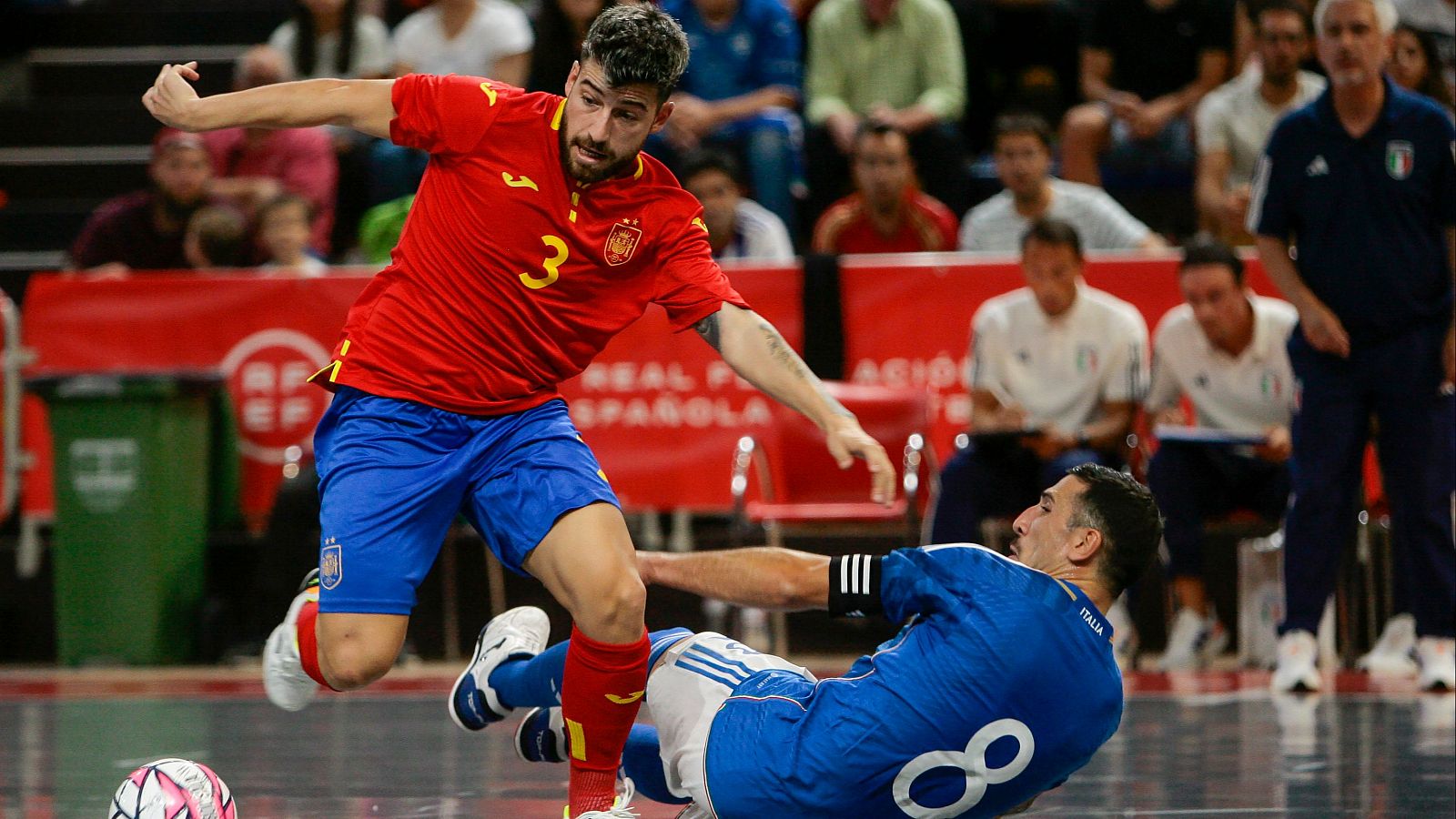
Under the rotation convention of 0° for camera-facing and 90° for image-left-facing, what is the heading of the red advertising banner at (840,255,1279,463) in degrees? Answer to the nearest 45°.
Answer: approximately 0°

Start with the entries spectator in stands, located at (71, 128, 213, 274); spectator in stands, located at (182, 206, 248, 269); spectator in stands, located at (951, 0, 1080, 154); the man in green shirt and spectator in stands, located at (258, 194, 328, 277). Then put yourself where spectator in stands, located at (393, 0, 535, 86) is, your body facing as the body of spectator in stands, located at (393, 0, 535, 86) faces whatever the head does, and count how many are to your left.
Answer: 2

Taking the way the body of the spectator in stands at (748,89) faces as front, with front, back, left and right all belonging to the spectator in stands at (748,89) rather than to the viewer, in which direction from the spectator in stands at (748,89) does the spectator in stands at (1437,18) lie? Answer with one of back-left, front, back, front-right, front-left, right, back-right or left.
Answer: left

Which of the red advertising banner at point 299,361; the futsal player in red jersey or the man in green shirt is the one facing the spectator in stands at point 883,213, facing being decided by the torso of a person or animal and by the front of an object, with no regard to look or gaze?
the man in green shirt

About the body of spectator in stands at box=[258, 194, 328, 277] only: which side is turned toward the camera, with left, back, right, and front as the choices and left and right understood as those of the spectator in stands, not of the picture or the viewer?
front

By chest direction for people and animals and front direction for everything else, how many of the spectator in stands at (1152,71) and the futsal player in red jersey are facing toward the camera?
2

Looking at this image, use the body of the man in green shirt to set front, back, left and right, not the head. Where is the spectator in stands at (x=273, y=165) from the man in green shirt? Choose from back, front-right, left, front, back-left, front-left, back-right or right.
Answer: right

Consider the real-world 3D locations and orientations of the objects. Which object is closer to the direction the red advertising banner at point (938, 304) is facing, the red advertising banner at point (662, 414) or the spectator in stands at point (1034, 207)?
the red advertising banner

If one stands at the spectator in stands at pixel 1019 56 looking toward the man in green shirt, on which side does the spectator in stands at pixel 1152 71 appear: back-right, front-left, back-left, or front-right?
back-left

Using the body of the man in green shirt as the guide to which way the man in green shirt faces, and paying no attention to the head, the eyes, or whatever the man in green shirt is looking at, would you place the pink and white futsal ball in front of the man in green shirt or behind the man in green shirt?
in front

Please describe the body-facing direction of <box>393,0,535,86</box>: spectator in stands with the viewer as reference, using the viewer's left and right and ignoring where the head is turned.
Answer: facing the viewer

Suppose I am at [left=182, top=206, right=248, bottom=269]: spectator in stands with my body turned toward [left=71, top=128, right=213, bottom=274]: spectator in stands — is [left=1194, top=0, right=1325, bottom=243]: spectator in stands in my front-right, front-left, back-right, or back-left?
back-right

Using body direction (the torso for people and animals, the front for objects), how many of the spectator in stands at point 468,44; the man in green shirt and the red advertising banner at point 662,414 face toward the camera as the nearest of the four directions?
3

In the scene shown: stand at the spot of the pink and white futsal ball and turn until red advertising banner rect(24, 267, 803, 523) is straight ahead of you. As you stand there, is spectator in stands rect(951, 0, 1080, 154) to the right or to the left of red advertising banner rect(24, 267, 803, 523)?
right

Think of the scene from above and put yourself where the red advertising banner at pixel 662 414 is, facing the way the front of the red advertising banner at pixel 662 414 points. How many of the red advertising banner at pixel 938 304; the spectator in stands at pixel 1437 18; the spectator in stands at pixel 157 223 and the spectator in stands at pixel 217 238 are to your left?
2
